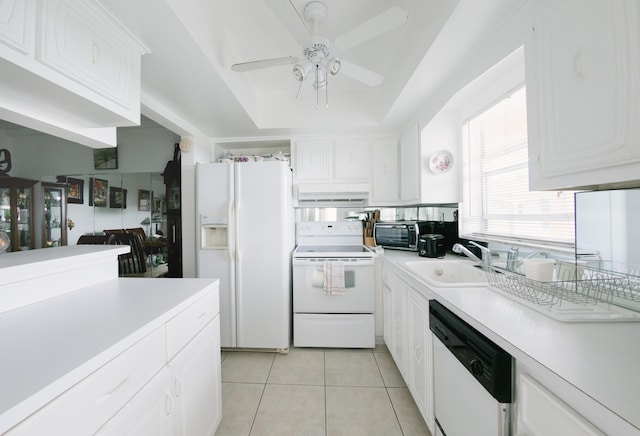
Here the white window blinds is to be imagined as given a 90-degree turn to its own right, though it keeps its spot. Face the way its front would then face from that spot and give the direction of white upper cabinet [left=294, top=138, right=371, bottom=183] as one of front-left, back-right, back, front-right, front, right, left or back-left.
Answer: front-left

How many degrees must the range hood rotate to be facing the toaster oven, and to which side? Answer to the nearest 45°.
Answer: approximately 90° to its left

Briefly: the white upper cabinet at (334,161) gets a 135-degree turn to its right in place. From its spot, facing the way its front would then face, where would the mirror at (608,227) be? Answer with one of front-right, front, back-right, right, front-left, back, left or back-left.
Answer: back

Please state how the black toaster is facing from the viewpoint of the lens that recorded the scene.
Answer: facing the viewer and to the left of the viewer

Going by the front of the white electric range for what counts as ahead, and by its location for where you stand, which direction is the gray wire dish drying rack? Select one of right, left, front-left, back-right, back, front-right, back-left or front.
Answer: front-left

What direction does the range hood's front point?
toward the camera

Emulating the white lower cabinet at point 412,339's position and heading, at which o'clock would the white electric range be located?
The white electric range is roughly at 1 o'clock from the white lower cabinet.

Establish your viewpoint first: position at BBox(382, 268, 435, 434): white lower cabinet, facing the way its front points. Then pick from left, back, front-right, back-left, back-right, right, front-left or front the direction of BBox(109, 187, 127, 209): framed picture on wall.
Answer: front

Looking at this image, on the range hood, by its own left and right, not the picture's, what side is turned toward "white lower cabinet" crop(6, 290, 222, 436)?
front

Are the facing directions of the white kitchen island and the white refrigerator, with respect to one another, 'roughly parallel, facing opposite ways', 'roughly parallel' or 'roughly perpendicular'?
roughly perpendicular

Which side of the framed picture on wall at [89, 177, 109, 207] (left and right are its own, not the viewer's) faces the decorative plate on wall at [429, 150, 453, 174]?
front

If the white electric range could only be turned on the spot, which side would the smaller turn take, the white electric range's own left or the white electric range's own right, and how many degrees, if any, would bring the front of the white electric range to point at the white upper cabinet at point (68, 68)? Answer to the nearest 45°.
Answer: approximately 45° to the white electric range's own right

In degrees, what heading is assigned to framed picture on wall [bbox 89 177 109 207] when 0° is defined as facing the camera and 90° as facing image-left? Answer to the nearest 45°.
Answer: approximately 315°

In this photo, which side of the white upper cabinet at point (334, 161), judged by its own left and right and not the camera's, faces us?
front

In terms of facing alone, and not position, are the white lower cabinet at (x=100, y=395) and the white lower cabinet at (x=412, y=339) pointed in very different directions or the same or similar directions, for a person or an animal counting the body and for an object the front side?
very different directions

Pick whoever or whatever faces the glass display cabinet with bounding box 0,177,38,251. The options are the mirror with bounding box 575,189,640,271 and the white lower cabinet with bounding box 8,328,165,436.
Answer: the mirror

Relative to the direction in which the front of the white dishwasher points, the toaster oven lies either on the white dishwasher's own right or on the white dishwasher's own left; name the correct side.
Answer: on the white dishwasher's own right
